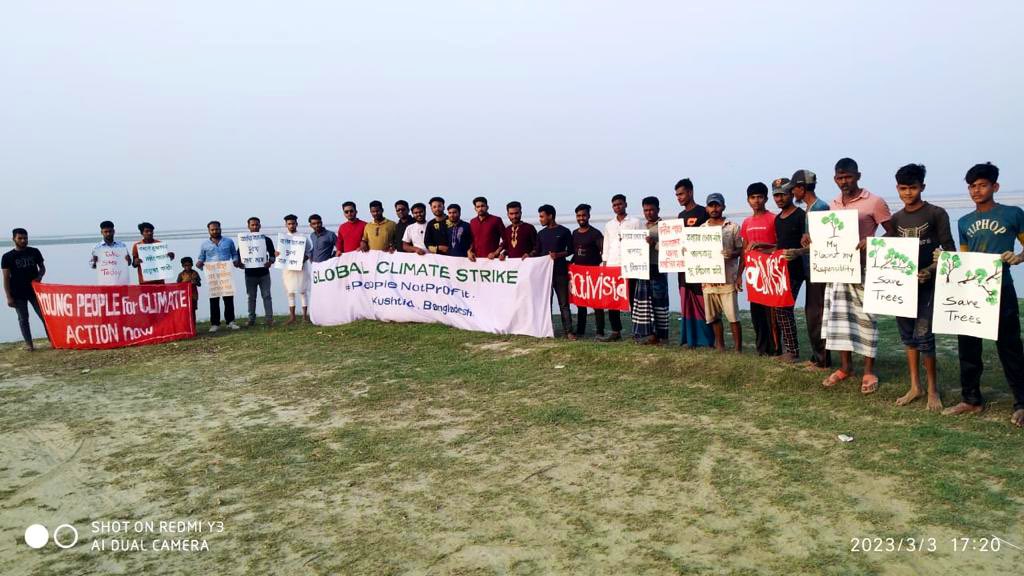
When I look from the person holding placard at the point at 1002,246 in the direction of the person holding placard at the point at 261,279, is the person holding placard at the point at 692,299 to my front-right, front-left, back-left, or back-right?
front-right

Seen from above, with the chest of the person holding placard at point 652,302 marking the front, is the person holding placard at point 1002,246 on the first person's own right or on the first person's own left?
on the first person's own left

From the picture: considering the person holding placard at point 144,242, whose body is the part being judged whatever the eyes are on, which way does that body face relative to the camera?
toward the camera

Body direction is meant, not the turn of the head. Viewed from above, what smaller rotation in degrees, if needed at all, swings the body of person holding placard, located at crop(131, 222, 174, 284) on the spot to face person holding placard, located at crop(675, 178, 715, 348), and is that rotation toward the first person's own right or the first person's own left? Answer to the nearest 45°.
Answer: approximately 45° to the first person's own left

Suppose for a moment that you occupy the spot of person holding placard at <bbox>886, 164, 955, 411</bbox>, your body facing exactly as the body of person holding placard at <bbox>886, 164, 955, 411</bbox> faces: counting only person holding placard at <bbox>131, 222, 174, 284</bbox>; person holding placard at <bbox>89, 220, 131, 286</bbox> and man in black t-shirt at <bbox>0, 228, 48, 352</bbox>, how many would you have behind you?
0

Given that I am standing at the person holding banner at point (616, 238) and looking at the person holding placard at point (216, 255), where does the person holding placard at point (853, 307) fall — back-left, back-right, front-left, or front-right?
back-left

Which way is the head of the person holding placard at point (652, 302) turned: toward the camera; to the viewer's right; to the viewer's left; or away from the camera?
toward the camera

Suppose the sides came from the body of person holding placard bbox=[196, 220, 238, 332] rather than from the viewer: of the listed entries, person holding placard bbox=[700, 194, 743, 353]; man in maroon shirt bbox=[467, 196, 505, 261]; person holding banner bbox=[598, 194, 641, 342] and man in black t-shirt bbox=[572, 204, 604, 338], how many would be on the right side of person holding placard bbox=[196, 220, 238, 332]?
0

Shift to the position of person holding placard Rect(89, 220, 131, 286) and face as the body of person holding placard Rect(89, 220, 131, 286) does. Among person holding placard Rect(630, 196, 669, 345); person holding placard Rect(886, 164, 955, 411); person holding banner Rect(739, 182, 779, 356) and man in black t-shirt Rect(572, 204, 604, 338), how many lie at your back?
0

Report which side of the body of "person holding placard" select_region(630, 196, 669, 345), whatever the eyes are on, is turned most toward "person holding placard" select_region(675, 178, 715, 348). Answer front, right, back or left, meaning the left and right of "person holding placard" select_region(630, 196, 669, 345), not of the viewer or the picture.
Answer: left

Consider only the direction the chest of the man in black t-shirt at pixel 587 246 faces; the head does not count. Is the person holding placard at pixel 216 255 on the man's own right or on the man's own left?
on the man's own right

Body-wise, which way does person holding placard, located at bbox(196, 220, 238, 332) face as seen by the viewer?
toward the camera

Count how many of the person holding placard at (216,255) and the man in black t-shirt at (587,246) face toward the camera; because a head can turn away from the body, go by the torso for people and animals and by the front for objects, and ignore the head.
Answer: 2

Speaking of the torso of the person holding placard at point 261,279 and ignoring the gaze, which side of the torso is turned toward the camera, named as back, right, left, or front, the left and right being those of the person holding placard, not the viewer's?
front

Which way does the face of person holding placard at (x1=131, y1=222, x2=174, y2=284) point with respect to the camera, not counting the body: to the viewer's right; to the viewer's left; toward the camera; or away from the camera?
toward the camera

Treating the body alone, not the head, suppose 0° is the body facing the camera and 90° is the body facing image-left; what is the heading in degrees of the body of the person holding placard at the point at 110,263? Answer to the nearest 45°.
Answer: approximately 0°

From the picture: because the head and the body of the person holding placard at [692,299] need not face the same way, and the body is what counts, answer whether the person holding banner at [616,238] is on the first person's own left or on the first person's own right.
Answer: on the first person's own right

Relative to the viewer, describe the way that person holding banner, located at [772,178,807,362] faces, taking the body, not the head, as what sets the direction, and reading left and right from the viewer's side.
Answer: facing the viewer and to the left of the viewer
